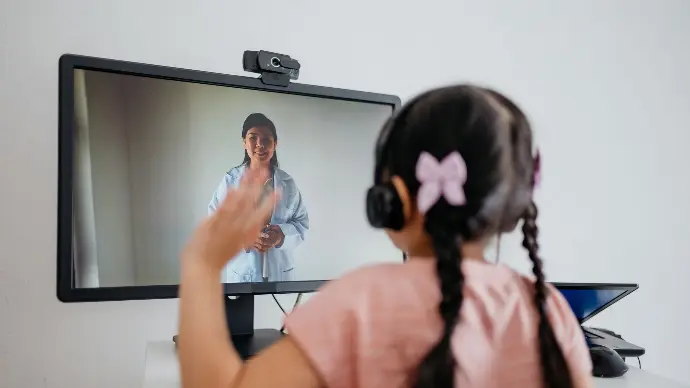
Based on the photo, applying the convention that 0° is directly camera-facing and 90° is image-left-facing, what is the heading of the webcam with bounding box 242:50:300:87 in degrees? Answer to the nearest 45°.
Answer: approximately 315°

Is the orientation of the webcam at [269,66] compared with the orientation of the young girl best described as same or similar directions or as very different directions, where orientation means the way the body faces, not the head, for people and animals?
very different directions

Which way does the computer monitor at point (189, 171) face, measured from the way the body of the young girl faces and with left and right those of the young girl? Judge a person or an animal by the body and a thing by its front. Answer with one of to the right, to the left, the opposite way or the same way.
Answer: the opposite way

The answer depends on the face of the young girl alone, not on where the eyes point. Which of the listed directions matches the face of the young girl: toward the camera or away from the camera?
away from the camera

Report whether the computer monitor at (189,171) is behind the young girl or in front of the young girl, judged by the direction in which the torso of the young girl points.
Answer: in front
